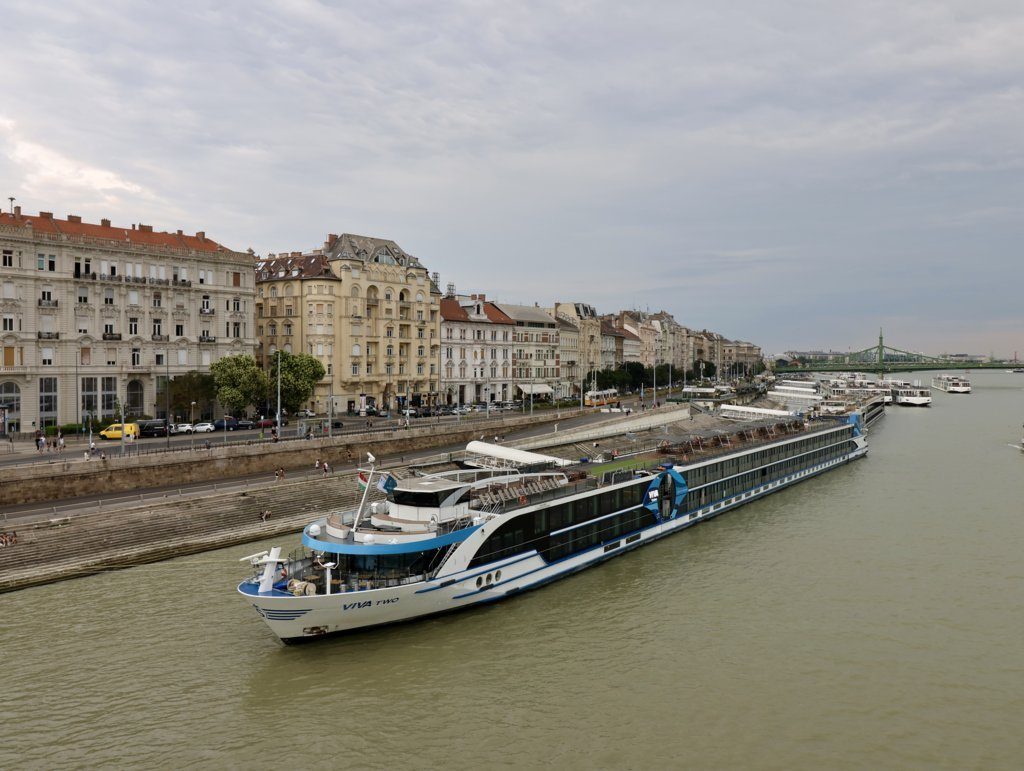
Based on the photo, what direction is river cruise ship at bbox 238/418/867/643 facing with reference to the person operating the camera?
facing the viewer and to the left of the viewer
